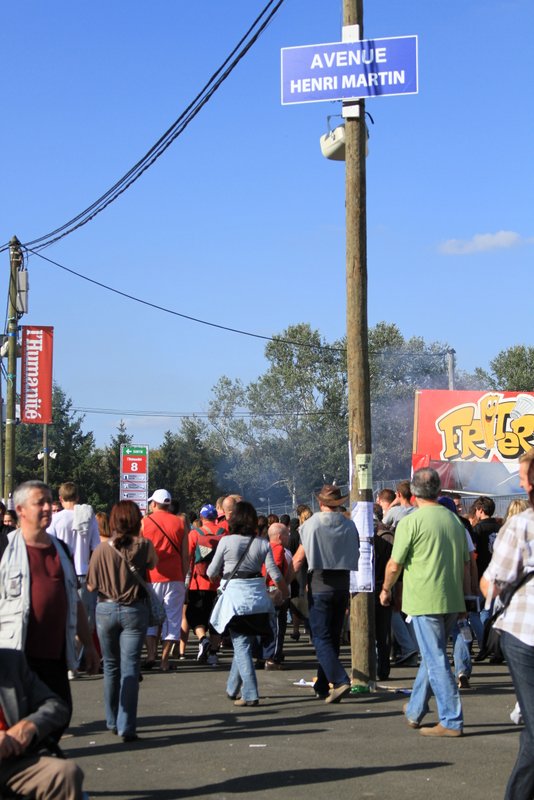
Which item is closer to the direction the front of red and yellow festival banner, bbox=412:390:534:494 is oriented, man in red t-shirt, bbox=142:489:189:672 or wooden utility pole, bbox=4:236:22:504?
the man in red t-shirt

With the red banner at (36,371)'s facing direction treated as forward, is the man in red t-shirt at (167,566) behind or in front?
in front

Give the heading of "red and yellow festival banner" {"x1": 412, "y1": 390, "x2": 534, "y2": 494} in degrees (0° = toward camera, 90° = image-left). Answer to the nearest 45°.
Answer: approximately 0°

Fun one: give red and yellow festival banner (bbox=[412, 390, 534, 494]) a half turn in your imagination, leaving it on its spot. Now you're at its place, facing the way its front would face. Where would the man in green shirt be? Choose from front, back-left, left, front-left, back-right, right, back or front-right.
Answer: back

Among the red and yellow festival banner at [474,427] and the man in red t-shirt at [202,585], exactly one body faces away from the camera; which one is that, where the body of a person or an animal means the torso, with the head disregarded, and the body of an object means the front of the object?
the man in red t-shirt

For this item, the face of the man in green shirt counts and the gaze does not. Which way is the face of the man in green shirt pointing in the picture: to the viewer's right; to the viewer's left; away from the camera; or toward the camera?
away from the camera

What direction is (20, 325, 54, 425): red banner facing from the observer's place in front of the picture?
facing the viewer

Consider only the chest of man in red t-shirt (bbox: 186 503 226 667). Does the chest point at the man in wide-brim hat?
no

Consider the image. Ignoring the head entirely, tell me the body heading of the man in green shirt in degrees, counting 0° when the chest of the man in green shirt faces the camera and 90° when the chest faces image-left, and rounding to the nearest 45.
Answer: approximately 135°

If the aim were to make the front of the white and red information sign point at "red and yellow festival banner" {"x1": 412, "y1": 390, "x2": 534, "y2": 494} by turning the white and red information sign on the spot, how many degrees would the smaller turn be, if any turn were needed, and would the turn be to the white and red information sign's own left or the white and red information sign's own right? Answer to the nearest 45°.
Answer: approximately 90° to the white and red information sign's own left

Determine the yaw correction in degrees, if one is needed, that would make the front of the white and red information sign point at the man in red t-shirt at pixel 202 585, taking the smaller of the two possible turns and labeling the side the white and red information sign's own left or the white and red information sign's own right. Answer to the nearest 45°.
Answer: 0° — it already faces them

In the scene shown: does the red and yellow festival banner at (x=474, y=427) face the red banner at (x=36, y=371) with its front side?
no

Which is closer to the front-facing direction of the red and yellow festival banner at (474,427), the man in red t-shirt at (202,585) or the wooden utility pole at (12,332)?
the man in red t-shirt

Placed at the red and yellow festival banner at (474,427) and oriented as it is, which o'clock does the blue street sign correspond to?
The blue street sign is roughly at 12 o'clock from the red and yellow festival banner.

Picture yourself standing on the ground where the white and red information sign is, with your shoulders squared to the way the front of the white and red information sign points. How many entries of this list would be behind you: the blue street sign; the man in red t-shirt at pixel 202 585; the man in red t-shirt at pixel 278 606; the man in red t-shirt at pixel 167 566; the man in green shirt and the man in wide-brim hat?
0

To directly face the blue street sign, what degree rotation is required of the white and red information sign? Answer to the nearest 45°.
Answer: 0° — it already faces it

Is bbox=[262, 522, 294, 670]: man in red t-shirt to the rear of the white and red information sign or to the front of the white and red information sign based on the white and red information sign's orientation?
to the front

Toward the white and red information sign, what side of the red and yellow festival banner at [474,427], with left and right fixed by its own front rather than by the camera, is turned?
right

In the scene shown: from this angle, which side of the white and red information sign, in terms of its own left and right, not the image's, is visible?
front

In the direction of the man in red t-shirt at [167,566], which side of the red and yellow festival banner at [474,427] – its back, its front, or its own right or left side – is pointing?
front
